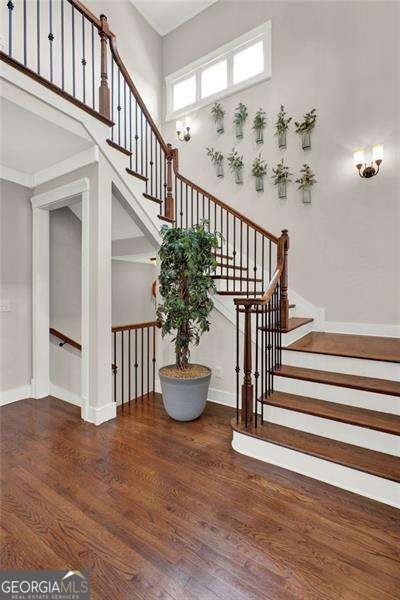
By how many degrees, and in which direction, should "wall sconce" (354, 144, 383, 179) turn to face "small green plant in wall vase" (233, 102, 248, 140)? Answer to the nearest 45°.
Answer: approximately 45° to its right

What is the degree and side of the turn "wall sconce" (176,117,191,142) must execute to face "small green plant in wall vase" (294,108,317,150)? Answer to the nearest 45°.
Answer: approximately 90° to its left

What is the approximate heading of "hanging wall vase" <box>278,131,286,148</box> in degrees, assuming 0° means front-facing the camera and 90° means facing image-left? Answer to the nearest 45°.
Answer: approximately 45°

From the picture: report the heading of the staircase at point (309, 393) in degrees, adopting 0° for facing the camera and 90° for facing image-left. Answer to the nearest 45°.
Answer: approximately 45°

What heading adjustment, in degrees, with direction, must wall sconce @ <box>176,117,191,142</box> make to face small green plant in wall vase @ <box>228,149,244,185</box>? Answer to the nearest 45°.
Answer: approximately 90° to its left

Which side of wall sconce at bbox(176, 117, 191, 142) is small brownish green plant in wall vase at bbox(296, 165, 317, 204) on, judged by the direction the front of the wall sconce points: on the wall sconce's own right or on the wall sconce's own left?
on the wall sconce's own left

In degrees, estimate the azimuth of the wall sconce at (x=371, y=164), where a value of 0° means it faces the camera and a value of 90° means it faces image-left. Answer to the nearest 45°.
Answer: approximately 45°
